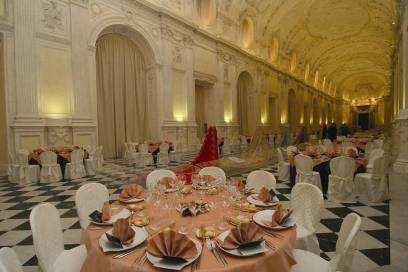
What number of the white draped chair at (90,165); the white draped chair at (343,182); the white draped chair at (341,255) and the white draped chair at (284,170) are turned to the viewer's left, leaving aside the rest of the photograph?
2

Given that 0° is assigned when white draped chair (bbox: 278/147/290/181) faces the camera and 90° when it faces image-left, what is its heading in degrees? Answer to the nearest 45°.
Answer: approximately 270°

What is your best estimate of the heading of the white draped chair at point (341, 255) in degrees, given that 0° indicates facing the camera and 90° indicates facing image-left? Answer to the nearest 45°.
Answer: approximately 90°

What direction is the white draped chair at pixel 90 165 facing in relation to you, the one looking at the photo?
facing to the left of the viewer

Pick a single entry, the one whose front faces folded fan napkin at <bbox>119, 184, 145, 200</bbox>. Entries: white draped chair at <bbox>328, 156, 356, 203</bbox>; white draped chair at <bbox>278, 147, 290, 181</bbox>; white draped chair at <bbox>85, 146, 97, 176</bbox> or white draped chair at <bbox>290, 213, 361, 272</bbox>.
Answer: white draped chair at <bbox>290, 213, 361, 272</bbox>

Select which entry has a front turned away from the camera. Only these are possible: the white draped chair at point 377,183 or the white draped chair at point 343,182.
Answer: the white draped chair at point 343,182

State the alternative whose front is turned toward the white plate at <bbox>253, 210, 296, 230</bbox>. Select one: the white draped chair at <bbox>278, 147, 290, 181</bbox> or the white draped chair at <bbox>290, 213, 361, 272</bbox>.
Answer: the white draped chair at <bbox>290, 213, 361, 272</bbox>

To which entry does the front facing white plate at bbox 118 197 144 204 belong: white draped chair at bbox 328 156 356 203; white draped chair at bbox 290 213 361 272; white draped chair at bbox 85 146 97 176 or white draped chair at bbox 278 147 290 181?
white draped chair at bbox 290 213 361 272

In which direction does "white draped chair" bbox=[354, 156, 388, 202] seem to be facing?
to the viewer's left

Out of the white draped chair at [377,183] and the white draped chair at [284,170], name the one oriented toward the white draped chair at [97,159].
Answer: the white draped chair at [377,183]

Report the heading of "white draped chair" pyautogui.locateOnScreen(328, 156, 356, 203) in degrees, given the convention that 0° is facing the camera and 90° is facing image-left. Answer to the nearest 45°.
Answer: approximately 180°

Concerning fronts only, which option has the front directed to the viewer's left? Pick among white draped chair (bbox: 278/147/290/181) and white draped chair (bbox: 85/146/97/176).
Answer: white draped chair (bbox: 85/146/97/176)
